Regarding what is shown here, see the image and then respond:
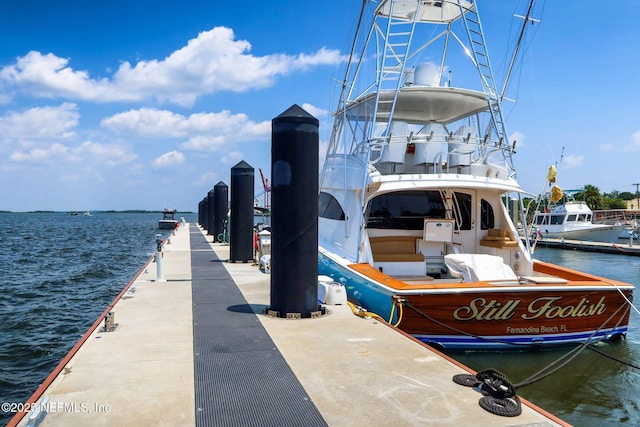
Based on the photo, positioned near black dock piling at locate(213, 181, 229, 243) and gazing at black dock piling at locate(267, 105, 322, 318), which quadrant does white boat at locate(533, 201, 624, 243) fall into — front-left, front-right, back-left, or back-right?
back-left

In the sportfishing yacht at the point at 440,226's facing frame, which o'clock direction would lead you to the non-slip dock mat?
The non-slip dock mat is roughly at 8 o'clock from the sportfishing yacht.

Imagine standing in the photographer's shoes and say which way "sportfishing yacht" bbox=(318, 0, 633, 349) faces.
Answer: facing away from the viewer and to the left of the viewer

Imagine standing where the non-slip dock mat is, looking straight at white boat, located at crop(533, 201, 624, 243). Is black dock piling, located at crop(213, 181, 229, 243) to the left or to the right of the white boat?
left

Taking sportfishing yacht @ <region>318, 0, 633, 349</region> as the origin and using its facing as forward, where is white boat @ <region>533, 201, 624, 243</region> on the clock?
The white boat is roughly at 2 o'clock from the sportfishing yacht.

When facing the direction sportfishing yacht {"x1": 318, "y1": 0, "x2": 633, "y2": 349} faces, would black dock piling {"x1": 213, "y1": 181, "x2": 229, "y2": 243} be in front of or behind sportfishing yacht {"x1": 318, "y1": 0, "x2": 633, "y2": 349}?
in front

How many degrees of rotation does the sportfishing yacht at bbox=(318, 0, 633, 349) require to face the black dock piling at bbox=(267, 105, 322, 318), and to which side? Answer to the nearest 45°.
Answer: approximately 90° to its left
